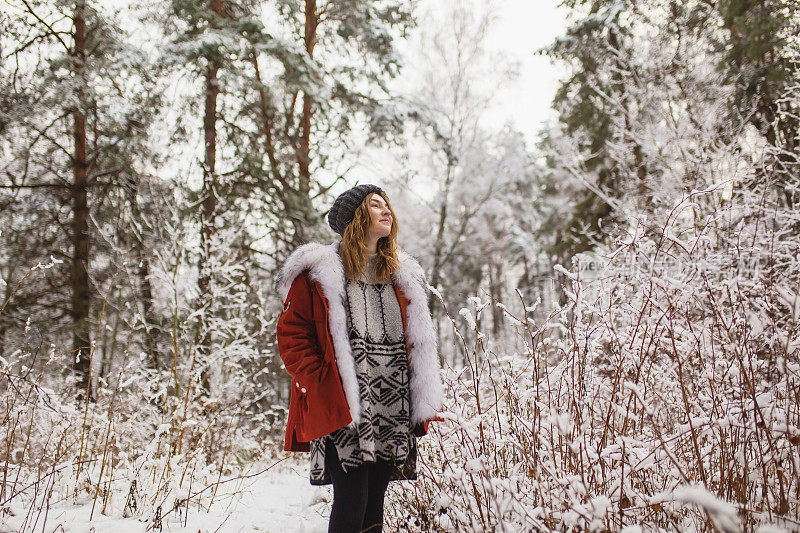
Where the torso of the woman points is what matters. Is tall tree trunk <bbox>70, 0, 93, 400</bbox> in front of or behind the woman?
behind

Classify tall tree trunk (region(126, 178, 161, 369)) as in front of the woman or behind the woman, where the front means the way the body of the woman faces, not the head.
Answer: behind

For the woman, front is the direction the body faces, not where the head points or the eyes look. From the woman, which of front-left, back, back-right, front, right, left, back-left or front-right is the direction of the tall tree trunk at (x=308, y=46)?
back-left
